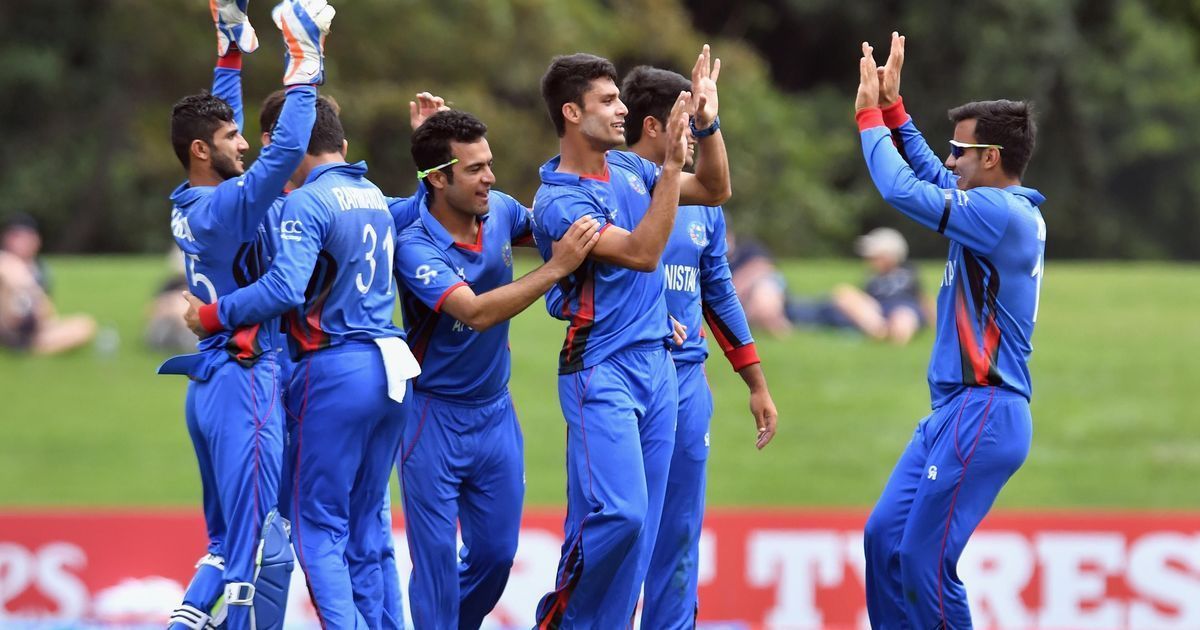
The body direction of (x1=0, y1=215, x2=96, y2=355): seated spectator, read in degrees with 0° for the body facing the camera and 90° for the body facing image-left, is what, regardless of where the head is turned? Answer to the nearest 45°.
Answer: approximately 315°

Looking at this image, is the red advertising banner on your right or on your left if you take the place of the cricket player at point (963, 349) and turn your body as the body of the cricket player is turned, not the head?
on your right

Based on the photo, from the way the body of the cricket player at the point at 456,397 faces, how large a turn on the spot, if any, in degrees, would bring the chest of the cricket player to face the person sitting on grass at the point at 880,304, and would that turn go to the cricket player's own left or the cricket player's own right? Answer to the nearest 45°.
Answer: approximately 90° to the cricket player's own left

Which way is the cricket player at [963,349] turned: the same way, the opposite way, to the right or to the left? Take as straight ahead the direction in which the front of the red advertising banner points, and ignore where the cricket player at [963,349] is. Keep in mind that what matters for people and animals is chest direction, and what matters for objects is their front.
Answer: to the right

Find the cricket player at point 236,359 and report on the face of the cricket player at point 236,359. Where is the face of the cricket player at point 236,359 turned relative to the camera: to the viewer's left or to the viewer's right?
to the viewer's right

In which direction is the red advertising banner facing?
toward the camera

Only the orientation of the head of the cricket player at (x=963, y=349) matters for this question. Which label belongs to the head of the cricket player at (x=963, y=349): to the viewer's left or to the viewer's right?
to the viewer's left

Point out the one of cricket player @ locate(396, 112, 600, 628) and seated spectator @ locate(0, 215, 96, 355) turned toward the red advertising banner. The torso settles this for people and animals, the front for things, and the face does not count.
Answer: the seated spectator

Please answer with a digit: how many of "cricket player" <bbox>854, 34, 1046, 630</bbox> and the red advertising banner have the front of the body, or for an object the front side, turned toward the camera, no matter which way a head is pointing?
1

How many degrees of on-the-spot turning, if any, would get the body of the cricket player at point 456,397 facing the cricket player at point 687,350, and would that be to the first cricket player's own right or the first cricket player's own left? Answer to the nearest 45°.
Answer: approximately 45° to the first cricket player's own left

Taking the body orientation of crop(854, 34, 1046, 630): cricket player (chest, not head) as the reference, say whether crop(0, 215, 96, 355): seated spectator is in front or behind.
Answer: in front

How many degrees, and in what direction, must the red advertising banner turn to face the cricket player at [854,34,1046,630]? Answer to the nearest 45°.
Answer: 0° — it already faces them

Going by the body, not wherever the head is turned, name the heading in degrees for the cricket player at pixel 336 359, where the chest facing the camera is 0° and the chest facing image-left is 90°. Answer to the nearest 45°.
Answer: approximately 135°
